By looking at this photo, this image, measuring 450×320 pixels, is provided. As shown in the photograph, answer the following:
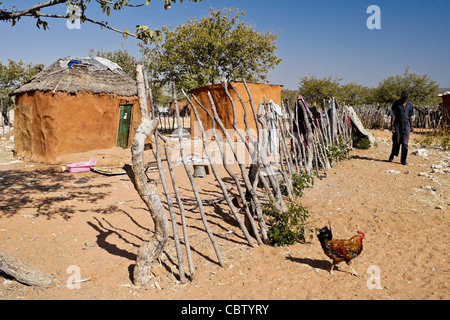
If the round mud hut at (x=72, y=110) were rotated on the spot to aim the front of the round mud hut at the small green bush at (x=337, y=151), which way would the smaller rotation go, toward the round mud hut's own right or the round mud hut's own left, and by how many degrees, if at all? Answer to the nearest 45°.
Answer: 0° — it already faces it

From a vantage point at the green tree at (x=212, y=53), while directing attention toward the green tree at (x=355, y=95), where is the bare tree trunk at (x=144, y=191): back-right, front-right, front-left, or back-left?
back-right

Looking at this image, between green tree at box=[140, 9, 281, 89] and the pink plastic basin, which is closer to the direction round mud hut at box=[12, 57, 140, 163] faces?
the pink plastic basin

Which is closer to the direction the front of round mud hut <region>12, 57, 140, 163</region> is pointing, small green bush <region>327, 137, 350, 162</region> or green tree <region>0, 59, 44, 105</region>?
the small green bush

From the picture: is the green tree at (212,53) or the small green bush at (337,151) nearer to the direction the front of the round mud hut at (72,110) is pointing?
the small green bush

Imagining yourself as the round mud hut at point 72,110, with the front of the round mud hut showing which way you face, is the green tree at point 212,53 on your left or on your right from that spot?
on your left

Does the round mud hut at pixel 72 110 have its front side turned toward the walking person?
yes

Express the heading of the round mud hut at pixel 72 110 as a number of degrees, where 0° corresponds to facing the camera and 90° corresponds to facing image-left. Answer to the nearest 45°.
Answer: approximately 315°

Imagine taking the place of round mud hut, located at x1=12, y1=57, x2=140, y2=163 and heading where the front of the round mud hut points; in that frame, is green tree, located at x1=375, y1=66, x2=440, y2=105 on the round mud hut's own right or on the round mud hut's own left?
on the round mud hut's own left

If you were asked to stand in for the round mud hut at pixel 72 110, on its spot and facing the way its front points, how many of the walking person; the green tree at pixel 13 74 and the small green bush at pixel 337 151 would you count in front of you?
2

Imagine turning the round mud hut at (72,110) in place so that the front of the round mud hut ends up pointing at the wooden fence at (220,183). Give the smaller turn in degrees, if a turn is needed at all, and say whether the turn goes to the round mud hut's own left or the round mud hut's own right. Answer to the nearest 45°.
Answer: approximately 45° to the round mud hut's own right
